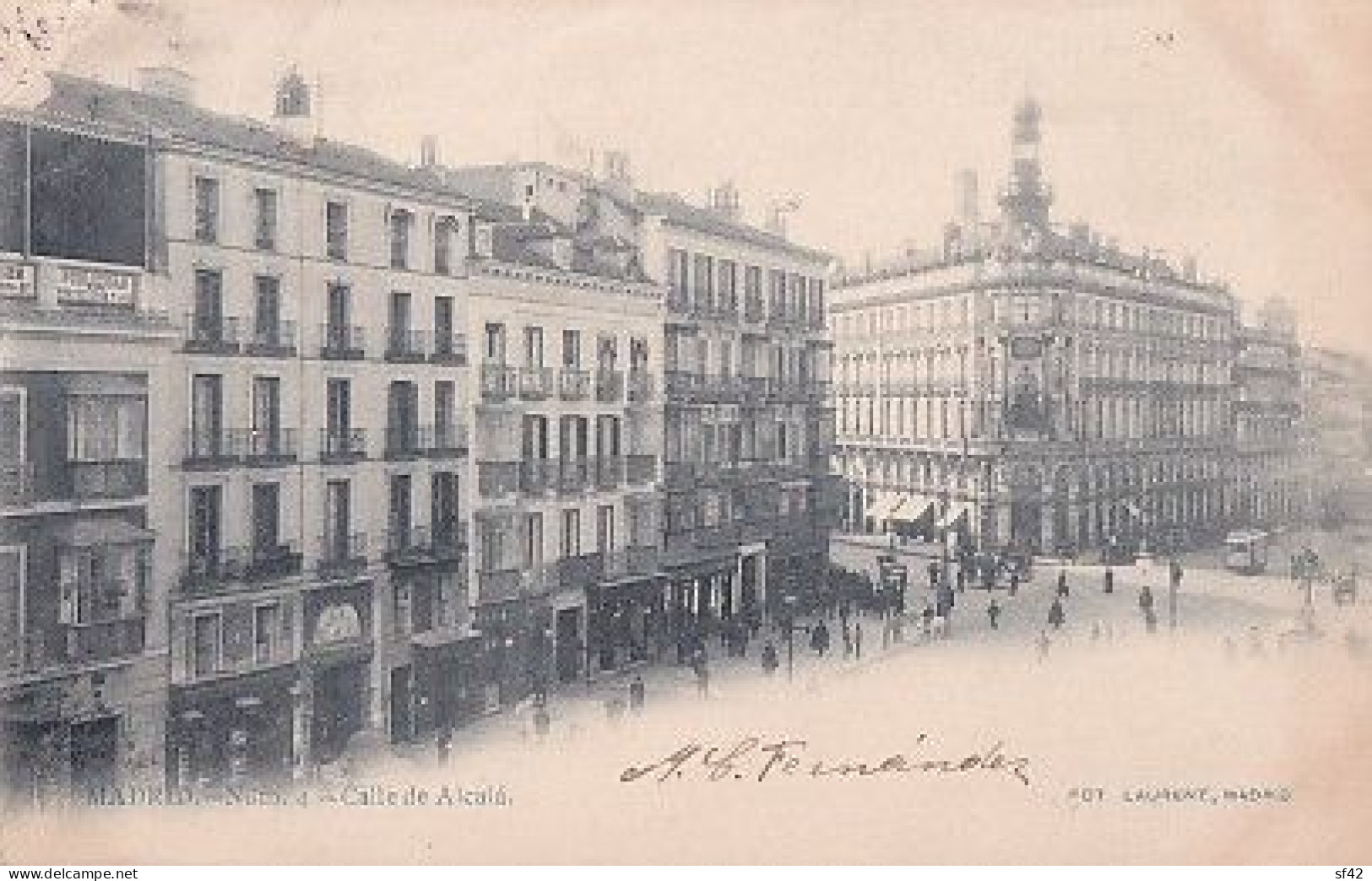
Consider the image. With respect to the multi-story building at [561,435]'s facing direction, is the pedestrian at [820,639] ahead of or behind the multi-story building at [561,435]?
ahead

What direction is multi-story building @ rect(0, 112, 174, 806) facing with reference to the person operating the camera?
facing the viewer and to the right of the viewer

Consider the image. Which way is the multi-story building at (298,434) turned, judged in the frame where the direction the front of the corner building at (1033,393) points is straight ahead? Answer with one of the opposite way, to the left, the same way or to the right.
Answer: to the left

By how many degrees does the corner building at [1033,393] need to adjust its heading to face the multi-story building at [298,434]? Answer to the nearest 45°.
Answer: approximately 45° to its right

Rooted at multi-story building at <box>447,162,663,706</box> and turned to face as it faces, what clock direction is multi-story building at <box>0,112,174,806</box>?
multi-story building at <box>0,112,174,806</box> is roughly at 4 o'clock from multi-story building at <box>447,162,663,706</box>.

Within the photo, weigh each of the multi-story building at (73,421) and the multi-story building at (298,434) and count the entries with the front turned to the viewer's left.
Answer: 0
